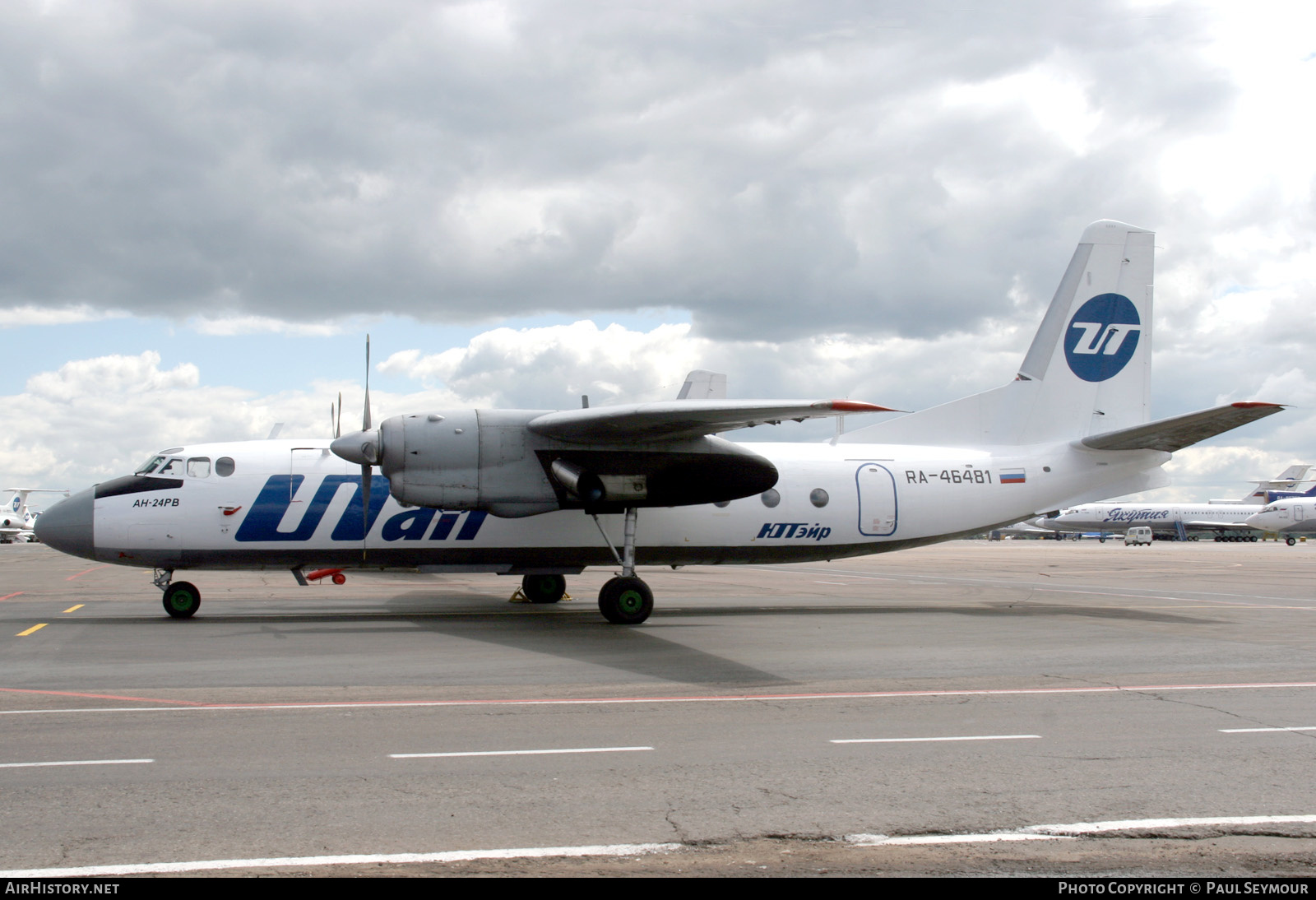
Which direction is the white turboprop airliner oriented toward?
to the viewer's left
